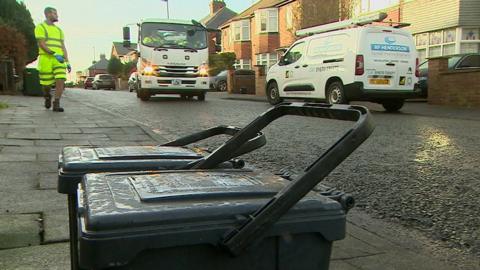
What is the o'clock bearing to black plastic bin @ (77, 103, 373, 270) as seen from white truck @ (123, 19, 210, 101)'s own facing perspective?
The black plastic bin is roughly at 12 o'clock from the white truck.

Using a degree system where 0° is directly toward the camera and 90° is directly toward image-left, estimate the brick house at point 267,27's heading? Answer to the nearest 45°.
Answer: approximately 45°

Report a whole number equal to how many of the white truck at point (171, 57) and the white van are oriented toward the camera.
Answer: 1

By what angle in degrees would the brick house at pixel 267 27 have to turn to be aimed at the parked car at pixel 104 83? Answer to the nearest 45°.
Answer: approximately 45° to its right

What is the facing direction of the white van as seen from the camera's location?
facing away from the viewer and to the left of the viewer

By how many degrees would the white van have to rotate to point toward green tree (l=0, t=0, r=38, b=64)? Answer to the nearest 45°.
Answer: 0° — it already faces it

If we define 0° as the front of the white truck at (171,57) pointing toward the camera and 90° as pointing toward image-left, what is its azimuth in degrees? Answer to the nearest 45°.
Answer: approximately 0°

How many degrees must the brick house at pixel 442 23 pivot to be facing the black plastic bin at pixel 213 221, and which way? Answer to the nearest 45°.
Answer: approximately 45° to its left

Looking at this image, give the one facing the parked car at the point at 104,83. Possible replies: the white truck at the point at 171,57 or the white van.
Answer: the white van

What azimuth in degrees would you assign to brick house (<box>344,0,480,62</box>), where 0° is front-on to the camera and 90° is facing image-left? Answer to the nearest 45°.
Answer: approximately 45°
